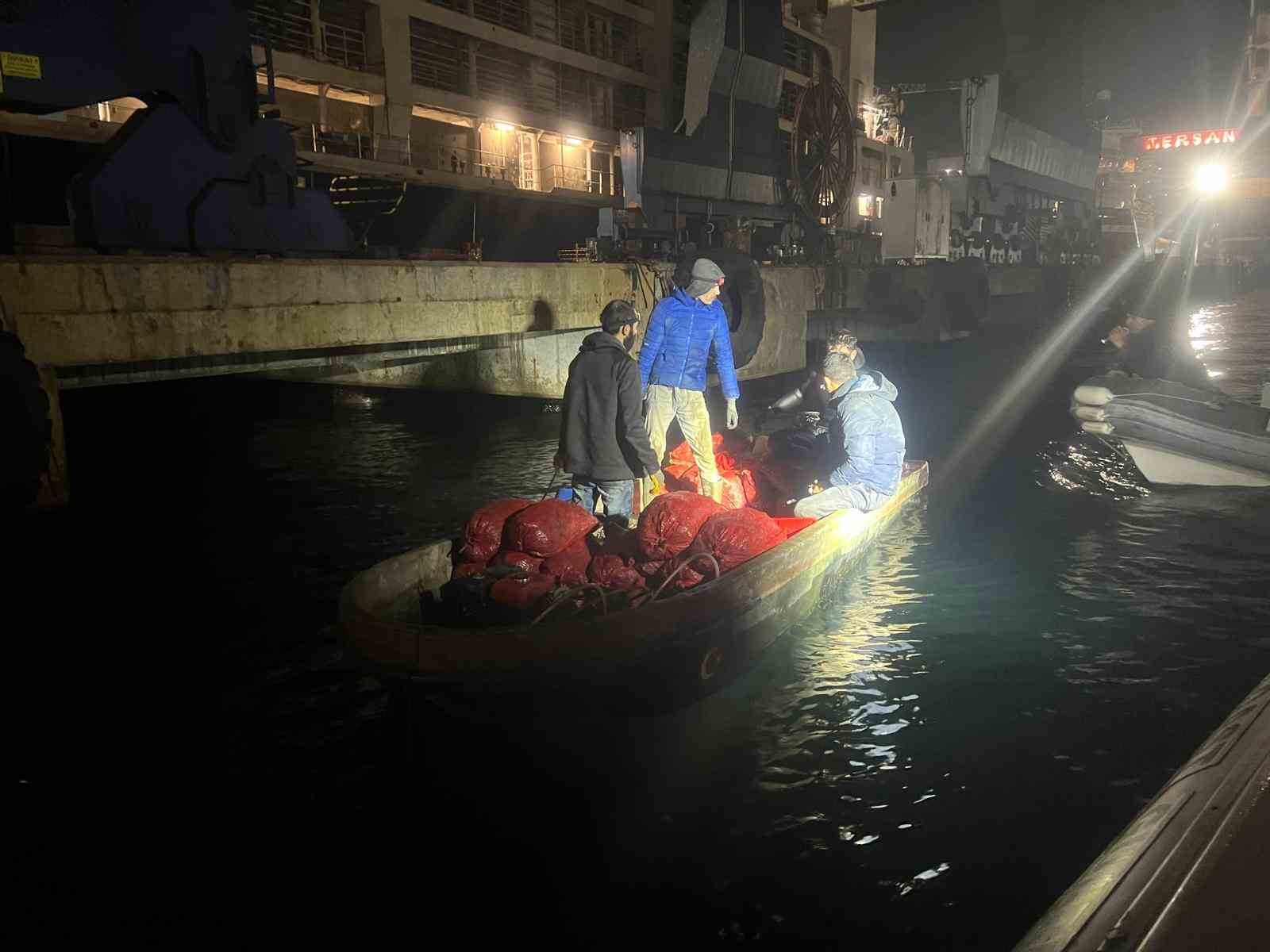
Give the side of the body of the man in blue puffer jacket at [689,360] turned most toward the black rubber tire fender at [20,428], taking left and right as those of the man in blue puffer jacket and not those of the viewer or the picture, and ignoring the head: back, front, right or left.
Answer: right

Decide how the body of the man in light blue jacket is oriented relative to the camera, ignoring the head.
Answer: to the viewer's left

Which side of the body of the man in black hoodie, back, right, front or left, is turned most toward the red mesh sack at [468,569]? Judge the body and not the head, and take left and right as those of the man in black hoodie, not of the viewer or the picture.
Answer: back

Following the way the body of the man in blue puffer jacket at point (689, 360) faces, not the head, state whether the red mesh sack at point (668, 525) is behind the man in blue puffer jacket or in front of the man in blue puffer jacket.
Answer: in front

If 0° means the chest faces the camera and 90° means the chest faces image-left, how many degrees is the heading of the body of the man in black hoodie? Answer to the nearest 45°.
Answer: approximately 225°

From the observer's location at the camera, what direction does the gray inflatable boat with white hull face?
facing to the left of the viewer

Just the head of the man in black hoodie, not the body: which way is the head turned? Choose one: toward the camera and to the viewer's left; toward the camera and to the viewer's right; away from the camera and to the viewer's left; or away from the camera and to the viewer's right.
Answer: away from the camera and to the viewer's right

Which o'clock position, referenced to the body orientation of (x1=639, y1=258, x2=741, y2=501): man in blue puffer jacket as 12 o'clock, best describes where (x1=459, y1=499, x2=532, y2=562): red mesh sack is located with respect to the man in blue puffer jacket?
The red mesh sack is roughly at 1 o'clock from the man in blue puffer jacket.

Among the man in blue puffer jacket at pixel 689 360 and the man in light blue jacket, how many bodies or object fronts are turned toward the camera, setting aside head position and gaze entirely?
1

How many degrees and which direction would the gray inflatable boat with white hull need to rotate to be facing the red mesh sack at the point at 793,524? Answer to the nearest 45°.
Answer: approximately 45° to its left
